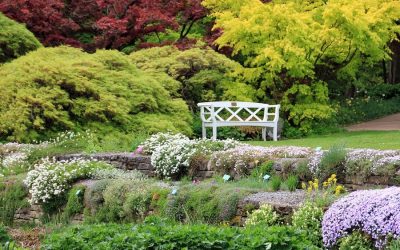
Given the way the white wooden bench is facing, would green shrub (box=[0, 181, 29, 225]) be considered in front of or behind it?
in front

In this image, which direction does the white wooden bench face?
toward the camera

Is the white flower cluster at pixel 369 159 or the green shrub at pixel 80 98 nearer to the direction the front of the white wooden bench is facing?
the white flower cluster

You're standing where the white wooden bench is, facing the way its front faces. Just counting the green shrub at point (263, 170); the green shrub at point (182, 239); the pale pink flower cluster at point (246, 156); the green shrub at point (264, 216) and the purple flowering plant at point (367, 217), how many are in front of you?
5

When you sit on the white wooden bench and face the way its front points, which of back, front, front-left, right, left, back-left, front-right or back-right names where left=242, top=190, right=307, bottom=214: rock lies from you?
front

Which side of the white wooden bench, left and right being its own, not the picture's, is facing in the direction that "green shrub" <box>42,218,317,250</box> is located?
front

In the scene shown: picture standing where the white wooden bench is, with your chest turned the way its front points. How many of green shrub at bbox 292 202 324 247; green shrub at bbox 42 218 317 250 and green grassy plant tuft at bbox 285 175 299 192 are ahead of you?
3

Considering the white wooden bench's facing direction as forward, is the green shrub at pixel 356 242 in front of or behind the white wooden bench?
in front

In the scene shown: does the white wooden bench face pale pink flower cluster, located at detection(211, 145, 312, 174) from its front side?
yes

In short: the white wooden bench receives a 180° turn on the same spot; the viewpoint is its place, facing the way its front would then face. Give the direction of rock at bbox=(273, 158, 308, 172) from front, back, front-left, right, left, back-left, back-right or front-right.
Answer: back

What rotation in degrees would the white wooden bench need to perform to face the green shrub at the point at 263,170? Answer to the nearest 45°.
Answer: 0° — it already faces it

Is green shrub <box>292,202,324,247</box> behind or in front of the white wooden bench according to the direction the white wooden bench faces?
in front

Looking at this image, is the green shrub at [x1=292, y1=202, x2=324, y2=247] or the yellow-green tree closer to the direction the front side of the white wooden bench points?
the green shrub

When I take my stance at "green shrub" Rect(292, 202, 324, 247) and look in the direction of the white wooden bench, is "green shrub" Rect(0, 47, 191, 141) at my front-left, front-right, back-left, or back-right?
front-left
